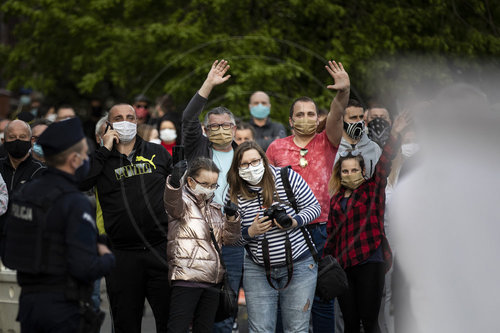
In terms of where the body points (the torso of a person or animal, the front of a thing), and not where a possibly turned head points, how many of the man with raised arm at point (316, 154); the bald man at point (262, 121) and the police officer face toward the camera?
2

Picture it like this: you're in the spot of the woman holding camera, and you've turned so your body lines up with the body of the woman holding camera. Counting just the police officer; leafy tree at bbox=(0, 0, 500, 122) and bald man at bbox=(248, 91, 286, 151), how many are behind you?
2

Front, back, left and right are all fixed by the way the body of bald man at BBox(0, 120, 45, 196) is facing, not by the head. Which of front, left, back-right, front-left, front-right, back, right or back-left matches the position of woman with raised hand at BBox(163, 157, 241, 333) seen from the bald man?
front-left

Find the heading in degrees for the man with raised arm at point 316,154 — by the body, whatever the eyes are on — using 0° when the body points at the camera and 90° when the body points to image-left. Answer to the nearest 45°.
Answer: approximately 0°

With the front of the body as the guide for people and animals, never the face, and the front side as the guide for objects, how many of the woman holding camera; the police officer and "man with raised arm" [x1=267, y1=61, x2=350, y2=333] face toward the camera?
2

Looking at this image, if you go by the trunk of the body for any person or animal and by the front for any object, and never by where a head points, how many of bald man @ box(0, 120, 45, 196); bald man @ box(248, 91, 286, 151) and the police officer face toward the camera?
2

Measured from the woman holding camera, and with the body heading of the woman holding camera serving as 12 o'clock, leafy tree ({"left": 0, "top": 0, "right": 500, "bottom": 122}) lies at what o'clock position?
The leafy tree is roughly at 6 o'clock from the woman holding camera.

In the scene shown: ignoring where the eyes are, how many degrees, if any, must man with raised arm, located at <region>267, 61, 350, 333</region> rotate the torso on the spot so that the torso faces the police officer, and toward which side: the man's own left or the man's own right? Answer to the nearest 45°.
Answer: approximately 45° to the man's own right
